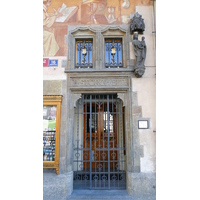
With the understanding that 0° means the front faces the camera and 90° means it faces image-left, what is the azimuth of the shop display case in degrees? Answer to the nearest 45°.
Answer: approximately 0°
